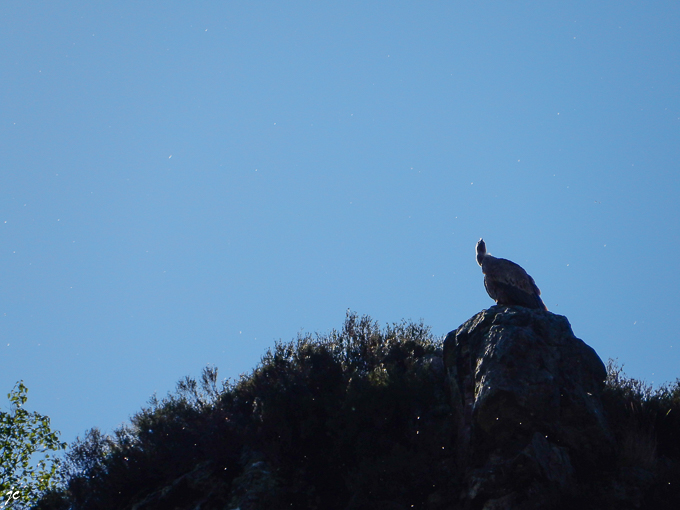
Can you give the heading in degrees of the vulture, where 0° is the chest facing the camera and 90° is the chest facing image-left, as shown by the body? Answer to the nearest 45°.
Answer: approximately 90°
